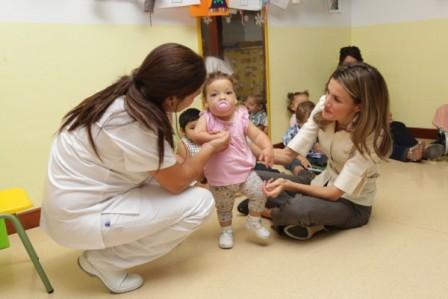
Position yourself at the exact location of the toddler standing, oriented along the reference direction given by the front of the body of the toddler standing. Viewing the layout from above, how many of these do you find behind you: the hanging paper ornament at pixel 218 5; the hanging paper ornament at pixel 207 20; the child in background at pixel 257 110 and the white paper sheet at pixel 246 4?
4

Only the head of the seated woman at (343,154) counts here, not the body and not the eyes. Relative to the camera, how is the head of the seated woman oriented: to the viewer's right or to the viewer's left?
to the viewer's left

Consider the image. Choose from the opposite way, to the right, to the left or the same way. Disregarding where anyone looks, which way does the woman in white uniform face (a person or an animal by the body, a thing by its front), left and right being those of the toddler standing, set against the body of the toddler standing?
to the left

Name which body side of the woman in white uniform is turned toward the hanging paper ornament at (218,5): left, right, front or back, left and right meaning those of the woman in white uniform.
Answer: left

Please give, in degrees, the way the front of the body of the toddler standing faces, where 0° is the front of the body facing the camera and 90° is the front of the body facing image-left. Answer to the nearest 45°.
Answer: approximately 0°

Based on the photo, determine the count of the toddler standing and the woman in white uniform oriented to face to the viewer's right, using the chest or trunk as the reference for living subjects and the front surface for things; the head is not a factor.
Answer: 1

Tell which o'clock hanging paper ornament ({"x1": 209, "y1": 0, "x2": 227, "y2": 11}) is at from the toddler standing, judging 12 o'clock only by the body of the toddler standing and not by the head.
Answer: The hanging paper ornament is roughly at 6 o'clock from the toddler standing.

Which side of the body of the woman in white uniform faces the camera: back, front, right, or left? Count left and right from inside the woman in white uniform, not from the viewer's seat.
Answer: right

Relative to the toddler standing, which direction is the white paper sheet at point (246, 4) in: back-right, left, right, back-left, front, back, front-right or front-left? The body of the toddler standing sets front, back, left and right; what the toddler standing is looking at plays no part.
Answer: back
